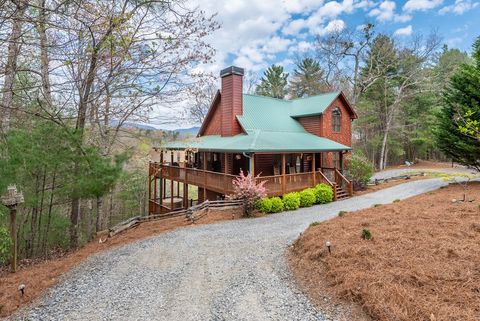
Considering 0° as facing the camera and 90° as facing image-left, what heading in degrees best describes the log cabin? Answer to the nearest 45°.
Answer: approximately 315°

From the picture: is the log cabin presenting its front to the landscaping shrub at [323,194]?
yes

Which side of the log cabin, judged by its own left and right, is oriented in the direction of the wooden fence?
right

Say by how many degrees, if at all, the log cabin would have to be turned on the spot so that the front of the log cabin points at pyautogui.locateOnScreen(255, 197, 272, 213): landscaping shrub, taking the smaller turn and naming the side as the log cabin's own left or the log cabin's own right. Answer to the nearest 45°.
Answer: approximately 45° to the log cabin's own right

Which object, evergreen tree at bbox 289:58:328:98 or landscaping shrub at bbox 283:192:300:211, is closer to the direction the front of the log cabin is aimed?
the landscaping shrub

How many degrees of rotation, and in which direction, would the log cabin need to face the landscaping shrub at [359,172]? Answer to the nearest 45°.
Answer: approximately 45° to its left

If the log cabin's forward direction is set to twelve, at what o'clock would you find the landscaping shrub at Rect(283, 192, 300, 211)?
The landscaping shrub is roughly at 1 o'clock from the log cabin.
